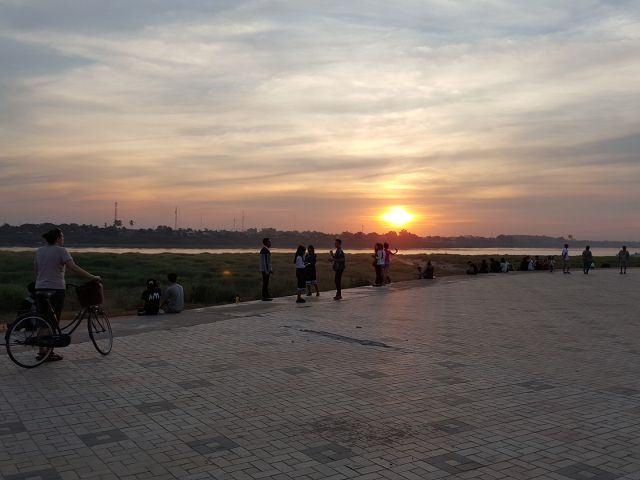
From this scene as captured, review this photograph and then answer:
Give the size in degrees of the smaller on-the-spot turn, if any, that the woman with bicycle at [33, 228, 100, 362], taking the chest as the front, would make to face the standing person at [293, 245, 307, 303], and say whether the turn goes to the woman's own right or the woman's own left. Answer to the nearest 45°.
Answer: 0° — they already face them

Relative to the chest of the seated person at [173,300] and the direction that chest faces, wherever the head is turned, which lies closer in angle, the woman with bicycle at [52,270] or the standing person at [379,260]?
the standing person

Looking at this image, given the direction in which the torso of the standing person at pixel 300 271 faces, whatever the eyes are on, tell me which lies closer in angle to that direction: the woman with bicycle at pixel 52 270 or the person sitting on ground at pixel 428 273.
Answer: the person sitting on ground

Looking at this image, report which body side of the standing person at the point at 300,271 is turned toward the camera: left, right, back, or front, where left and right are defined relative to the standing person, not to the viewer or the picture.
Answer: right

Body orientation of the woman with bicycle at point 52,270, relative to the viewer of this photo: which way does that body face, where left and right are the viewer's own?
facing away from the viewer and to the right of the viewer

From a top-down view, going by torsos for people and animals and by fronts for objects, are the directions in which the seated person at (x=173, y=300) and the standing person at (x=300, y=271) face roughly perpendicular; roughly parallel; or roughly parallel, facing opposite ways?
roughly perpendicular

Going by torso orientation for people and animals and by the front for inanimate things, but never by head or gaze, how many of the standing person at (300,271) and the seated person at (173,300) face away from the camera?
1

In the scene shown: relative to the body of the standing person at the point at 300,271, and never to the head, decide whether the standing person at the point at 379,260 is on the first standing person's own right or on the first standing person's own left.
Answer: on the first standing person's own left

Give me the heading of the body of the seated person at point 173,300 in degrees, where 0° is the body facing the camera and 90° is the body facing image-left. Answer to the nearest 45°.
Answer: approximately 180°

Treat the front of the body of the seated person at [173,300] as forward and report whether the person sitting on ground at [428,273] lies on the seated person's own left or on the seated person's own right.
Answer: on the seated person's own right

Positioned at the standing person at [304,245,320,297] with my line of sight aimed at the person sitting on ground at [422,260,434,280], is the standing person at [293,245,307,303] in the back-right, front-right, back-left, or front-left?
back-right

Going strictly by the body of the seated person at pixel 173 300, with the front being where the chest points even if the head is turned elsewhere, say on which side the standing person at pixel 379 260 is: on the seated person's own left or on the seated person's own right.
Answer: on the seated person's own right
